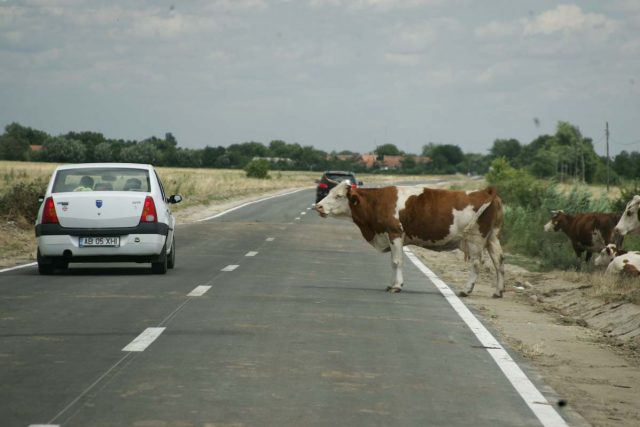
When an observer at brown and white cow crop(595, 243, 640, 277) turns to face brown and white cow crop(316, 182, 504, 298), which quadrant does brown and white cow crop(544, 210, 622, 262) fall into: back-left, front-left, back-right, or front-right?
back-right

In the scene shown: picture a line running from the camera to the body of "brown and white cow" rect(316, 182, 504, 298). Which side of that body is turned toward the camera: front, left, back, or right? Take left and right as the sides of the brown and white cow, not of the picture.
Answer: left

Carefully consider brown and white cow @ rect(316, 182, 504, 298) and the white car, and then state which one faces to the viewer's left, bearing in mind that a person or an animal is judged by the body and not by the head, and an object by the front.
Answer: the brown and white cow

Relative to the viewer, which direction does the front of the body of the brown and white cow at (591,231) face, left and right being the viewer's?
facing to the left of the viewer

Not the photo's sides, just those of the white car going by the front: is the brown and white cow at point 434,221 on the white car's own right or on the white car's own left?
on the white car's own right

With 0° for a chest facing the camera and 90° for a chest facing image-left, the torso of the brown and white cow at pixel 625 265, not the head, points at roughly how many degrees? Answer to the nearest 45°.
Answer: approximately 90°

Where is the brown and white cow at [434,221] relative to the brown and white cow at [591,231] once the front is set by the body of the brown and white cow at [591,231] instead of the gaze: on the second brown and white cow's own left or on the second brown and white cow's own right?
on the second brown and white cow's own left

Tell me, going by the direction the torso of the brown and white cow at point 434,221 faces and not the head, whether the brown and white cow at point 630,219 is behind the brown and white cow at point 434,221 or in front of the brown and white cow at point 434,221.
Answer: behind

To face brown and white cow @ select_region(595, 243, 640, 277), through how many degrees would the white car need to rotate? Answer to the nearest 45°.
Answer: approximately 90° to its right

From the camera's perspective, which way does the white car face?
away from the camera

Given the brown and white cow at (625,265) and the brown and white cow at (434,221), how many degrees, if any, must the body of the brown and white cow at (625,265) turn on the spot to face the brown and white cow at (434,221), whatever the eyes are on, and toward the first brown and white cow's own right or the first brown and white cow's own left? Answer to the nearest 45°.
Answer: approximately 45° to the first brown and white cow's own left
